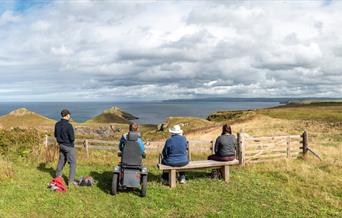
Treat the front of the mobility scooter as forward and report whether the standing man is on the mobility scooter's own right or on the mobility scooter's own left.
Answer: on the mobility scooter's own left

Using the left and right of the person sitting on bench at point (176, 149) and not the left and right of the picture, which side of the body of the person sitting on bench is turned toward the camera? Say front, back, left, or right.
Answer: back

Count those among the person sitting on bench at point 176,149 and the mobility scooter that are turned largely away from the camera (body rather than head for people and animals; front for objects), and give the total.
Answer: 2

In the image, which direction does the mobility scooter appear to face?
away from the camera

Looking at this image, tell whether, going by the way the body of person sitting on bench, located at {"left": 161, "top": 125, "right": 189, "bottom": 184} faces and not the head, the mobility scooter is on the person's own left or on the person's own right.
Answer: on the person's own left

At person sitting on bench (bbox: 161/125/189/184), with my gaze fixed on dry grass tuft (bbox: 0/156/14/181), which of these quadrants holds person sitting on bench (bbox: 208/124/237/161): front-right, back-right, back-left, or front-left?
back-right

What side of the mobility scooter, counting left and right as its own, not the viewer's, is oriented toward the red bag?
left

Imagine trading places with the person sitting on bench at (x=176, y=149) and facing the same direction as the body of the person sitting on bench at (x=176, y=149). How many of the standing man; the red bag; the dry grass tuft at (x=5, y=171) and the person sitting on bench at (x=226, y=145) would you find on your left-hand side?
3

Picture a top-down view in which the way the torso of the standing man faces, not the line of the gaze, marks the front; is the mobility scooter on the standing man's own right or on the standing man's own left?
on the standing man's own right

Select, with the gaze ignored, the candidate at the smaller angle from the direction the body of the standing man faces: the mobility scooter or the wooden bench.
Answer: the wooden bench

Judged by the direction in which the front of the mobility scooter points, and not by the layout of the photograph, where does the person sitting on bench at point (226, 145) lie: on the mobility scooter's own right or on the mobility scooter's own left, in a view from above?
on the mobility scooter's own right

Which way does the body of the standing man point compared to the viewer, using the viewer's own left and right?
facing away from the viewer and to the right of the viewer

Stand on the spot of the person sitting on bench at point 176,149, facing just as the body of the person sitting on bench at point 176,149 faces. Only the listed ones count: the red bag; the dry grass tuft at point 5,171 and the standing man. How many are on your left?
3
